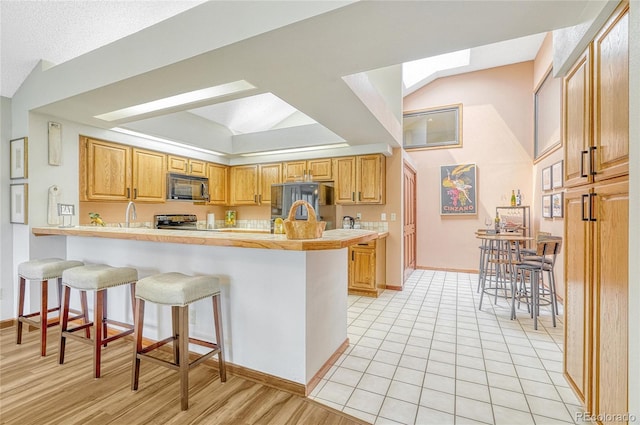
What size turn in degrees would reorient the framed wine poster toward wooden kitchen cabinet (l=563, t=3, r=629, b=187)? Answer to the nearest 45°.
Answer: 0° — it already faces it

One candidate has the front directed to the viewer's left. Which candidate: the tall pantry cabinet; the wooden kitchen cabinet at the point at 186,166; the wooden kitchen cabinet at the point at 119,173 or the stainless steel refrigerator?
the tall pantry cabinet

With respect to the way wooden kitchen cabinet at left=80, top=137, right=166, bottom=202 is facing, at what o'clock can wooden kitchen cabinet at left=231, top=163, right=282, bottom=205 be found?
wooden kitchen cabinet at left=231, top=163, right=282, bottom=205 is roughly at 10 o'clock from wooden kitchen cabinet at left=80, top=137, right=166, bottom=202.

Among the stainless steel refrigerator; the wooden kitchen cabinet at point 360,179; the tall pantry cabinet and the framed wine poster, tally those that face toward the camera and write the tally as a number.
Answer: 3

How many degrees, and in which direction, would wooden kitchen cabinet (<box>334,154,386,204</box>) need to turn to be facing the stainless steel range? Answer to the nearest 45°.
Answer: approximately 90° to its right

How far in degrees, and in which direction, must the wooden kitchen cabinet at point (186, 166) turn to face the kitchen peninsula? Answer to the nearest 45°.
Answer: approximately 45° to its right

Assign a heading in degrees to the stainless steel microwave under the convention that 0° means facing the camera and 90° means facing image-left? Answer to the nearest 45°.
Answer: approximately 315°

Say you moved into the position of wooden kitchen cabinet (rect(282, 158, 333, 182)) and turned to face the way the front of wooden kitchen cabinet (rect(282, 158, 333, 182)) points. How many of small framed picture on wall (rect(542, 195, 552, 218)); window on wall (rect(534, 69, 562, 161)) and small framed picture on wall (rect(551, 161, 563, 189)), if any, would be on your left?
3

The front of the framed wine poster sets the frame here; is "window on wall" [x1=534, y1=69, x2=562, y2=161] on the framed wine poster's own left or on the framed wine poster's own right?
on the framed wine poster's own left
